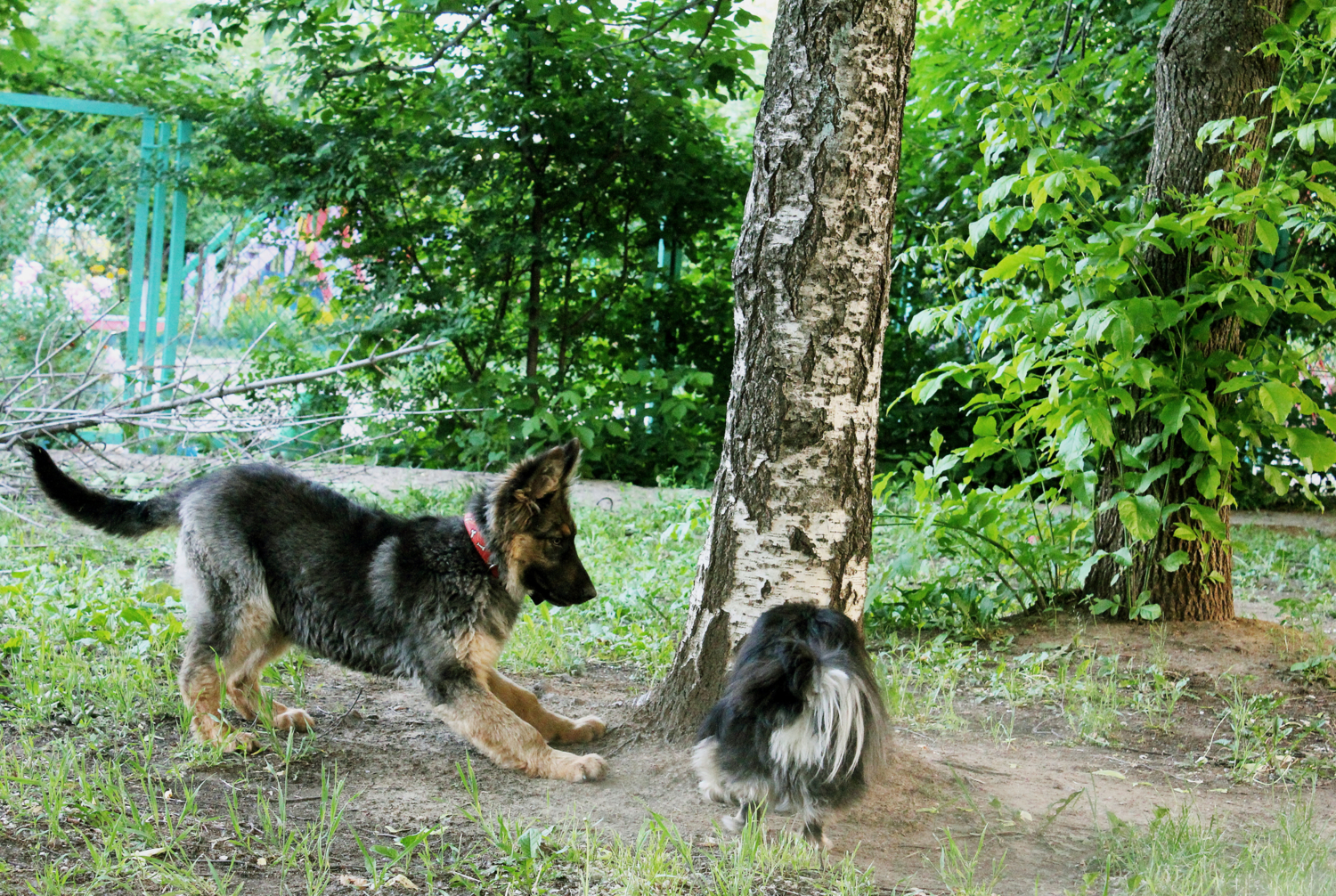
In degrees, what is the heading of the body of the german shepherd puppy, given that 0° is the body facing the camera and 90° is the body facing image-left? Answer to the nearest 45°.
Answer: approximately 270°

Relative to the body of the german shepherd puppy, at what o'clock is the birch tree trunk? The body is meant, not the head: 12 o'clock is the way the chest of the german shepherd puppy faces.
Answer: The birch tree trunk is roughly at 11 o'clock from the german shepherd puppy.

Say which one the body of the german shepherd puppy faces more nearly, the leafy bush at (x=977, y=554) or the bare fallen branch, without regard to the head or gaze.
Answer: the leafy bush

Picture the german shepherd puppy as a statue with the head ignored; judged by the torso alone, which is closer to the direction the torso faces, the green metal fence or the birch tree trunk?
the birch tree trunk

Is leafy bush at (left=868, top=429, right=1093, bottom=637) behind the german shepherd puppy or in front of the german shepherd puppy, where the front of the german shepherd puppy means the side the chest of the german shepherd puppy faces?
in front

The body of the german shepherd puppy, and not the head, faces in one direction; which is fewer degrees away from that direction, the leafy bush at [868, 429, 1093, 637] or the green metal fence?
the leafy bush
